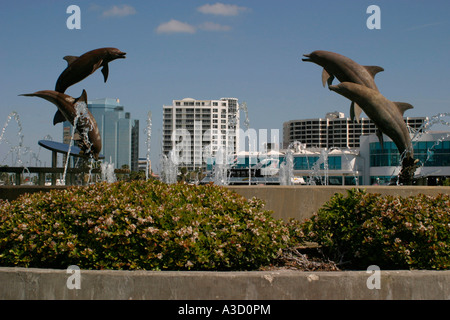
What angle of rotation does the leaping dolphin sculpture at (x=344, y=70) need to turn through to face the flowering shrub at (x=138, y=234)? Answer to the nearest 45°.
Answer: approximately 90° to its left

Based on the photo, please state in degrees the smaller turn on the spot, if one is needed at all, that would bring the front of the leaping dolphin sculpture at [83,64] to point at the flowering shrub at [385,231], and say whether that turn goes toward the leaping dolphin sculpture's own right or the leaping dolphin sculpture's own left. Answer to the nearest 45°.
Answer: approximately 90° to the leaping dolphin sculpture's own right

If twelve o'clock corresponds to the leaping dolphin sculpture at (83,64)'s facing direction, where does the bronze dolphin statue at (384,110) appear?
The bronze dolphin statue is roughly at 1 o'clock from the leaping dolphin sculpture.

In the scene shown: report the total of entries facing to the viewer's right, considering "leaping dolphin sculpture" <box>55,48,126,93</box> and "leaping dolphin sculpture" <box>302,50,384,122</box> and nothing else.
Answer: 1

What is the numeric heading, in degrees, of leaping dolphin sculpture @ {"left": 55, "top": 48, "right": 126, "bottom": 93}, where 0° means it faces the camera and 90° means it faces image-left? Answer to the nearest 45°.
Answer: approximately 270°

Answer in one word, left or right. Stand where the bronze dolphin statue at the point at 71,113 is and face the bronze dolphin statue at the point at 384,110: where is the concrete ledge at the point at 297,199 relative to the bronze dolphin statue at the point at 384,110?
right

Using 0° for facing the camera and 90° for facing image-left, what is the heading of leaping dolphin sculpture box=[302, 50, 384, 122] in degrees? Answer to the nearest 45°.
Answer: approximately 90°

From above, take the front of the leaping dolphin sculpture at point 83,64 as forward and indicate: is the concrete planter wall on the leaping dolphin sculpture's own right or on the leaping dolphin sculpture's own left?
on the leaping dolphin sculpture's own right

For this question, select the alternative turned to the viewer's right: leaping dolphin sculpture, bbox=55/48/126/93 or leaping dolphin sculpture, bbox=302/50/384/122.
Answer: leaping dolphin sculpture, bbox=55/48/126/93

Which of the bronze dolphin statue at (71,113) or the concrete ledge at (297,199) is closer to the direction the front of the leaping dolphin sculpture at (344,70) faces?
the bronze dolphin statue

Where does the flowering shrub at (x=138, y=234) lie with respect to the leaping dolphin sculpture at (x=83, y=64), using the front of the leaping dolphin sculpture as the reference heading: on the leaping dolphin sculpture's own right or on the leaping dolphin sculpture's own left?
on the leaping dolphin sculpture's own right
